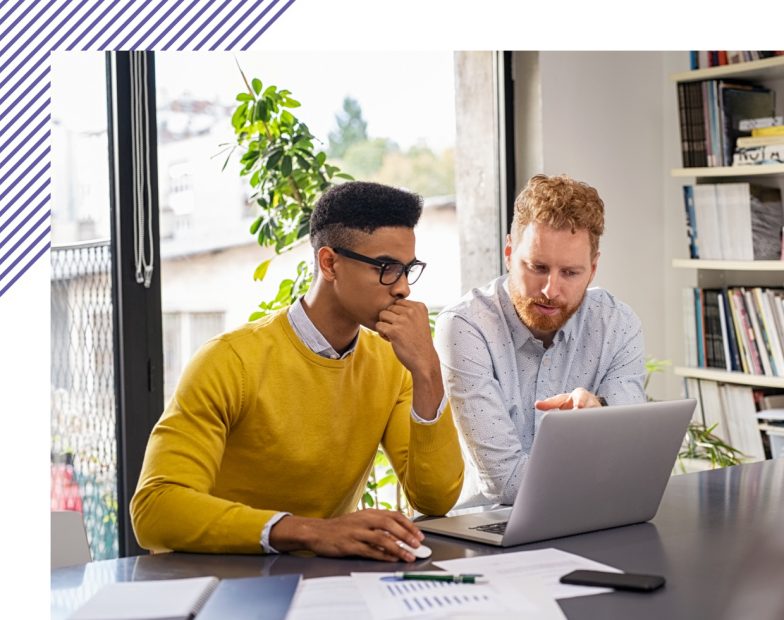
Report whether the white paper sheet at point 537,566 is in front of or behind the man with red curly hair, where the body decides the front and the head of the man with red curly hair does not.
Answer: in front

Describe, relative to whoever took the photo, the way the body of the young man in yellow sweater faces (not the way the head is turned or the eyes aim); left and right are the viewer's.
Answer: facing the viewer and to the right of the viewer

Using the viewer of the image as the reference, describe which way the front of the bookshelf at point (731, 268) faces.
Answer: facing the viewer and to the left of the viewer

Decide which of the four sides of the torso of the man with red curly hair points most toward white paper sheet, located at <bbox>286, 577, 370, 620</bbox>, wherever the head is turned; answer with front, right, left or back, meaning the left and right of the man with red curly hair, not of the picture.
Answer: front

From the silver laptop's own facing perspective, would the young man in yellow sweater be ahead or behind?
ahead

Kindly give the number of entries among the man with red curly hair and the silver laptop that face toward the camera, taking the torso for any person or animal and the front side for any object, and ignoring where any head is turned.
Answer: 1

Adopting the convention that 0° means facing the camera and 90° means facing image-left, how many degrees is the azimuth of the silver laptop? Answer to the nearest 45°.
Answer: approximately 135°

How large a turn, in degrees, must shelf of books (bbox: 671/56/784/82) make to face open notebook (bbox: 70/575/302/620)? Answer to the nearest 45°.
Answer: approximately 45° to its left

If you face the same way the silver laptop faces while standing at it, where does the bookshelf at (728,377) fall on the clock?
The bookshelf is roughly at 2 o'clock from the silver laptop.

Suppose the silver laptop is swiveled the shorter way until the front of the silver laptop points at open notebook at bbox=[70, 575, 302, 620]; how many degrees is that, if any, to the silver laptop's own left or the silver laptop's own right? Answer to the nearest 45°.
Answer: approximately 90° to the silver laptop's own left

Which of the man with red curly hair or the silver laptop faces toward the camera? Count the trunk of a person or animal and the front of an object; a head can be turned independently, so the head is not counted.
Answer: the man with red curly hair

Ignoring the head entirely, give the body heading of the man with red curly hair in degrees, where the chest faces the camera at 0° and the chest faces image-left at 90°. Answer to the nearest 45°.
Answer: approximately 0°

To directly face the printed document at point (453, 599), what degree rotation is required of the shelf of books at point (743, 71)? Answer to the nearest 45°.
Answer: approximately 45° to its left

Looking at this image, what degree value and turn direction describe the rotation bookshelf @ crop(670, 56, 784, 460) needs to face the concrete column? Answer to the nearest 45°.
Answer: approximately 45° to its right
